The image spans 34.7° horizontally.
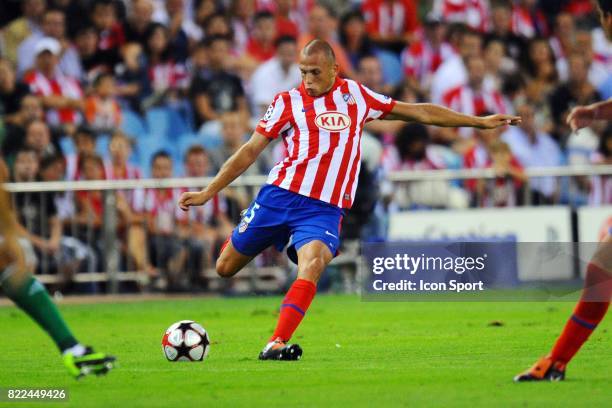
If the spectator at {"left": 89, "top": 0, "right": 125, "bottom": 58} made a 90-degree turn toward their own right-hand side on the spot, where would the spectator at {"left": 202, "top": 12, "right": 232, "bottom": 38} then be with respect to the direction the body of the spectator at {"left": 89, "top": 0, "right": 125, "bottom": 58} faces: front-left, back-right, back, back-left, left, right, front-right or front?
back

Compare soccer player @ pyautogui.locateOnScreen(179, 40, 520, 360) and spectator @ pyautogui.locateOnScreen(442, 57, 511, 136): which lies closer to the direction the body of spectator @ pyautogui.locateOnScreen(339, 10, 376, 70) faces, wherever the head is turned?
the soccer player

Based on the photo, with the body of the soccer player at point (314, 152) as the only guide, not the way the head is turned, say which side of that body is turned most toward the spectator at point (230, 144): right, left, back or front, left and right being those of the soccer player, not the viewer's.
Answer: back

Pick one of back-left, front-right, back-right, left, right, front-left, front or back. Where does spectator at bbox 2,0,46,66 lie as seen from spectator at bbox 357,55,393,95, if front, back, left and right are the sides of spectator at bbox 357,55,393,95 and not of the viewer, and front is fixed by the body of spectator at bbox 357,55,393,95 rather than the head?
right

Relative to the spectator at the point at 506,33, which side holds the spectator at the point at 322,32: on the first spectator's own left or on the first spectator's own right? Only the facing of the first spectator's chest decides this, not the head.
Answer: on the first spectator's own right

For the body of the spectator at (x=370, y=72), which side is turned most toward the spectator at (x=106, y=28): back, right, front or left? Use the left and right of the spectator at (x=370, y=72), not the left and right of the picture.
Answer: right
